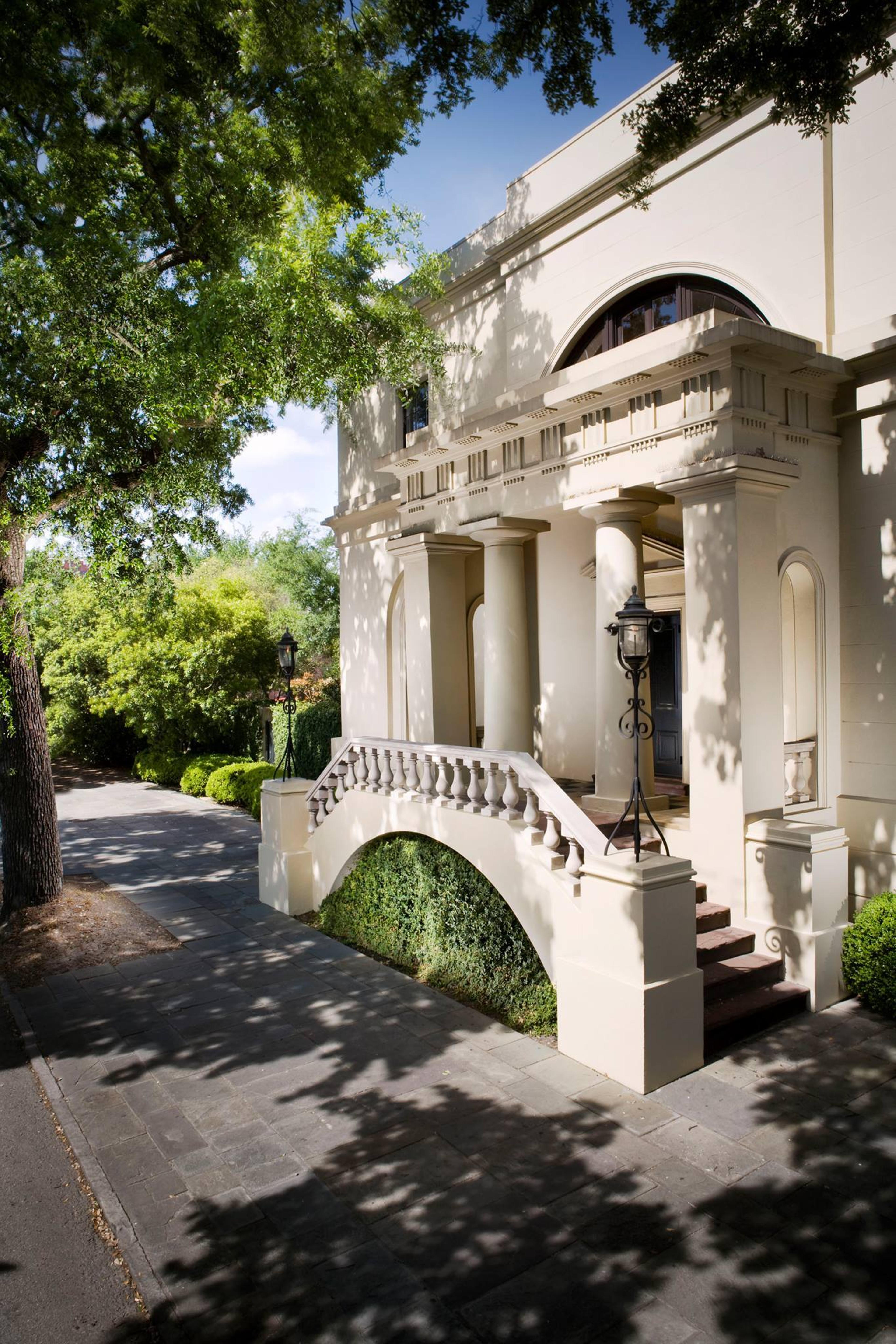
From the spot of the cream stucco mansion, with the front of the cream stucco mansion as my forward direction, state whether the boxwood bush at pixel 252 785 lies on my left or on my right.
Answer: on my right

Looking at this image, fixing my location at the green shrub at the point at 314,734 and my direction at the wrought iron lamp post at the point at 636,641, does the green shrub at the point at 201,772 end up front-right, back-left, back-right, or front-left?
back-right

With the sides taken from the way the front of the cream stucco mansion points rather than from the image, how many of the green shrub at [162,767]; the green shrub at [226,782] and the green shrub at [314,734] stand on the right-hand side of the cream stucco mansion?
3

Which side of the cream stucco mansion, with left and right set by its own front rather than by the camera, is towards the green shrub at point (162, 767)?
right

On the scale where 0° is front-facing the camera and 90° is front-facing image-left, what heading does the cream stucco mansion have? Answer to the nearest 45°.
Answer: approximately 45°

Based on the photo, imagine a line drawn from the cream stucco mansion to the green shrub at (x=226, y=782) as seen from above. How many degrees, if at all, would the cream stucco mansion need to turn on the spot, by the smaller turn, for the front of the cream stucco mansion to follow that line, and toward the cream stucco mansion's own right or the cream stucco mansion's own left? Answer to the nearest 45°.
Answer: approximately 90° to the cream stucco mansion's own right
